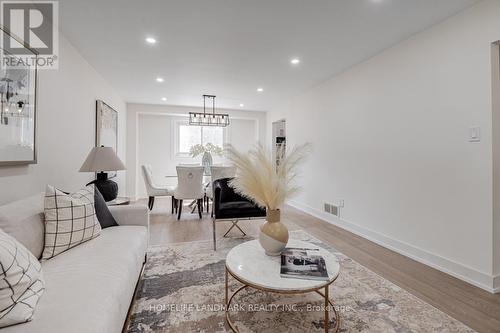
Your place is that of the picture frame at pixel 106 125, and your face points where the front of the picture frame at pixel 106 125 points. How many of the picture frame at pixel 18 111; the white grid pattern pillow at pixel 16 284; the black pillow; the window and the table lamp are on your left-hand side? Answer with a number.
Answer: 1

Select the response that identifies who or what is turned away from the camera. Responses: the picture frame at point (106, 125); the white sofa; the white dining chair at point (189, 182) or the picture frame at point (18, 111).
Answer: the white dining chair

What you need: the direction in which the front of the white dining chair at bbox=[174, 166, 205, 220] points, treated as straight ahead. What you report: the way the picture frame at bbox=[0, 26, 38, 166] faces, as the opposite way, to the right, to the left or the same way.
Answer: to the right

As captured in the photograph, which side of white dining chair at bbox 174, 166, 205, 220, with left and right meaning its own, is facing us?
back

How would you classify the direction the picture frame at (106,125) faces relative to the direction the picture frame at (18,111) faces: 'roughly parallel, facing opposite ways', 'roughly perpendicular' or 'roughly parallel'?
roughly parallel

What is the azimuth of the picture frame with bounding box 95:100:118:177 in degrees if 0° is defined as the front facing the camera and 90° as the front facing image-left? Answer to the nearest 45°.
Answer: approximately 315°

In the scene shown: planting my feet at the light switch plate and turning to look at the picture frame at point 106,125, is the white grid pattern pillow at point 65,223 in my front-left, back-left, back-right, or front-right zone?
front-left

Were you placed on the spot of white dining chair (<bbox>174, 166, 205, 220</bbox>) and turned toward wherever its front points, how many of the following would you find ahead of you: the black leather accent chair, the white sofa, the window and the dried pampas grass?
1

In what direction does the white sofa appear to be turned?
to the viewer's right

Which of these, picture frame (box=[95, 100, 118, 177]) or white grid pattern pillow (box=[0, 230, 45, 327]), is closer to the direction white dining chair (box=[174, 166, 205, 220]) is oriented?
the picture frame

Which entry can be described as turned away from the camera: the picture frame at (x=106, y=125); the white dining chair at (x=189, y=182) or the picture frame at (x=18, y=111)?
the white dining chair

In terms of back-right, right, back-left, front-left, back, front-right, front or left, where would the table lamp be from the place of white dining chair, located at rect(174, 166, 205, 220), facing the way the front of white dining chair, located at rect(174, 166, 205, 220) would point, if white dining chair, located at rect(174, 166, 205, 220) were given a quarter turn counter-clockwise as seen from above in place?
front-left

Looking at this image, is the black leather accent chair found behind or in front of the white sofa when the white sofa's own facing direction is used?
in front

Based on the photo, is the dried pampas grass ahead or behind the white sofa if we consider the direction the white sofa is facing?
ahead

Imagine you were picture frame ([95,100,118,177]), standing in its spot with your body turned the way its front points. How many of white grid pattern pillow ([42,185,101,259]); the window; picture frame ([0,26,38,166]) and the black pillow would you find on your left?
1

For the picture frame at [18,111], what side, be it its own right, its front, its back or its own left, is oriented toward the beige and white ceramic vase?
front

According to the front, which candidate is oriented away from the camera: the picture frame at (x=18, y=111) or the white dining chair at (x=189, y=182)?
the white dining chair

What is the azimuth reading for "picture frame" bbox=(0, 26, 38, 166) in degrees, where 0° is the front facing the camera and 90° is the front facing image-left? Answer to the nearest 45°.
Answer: approximately 315°

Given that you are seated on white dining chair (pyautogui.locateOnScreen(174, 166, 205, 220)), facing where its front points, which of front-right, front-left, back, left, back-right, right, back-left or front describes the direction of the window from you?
front

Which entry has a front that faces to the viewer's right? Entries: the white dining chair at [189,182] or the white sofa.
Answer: the white sofa

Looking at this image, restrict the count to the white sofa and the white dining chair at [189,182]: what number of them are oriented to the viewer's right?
1
